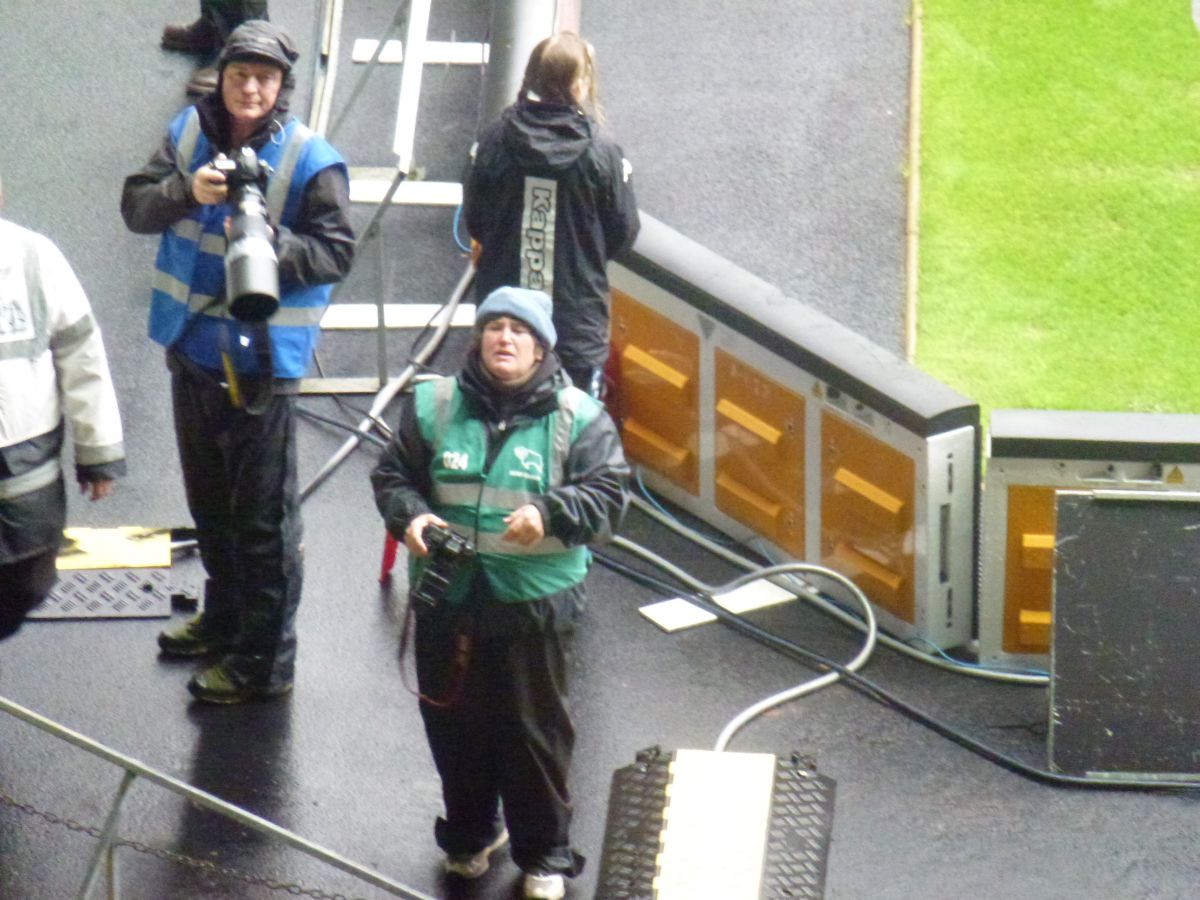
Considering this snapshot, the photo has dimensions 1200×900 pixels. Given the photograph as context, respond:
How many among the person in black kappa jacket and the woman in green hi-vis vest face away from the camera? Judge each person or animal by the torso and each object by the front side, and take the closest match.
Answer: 1

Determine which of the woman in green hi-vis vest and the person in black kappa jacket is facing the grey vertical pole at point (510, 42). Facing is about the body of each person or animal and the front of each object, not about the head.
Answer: the person in black kappa jacket

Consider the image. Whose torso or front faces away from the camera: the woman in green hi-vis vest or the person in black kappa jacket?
the person in black kappa jacket

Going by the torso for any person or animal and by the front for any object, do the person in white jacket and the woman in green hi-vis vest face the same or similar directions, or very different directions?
very different directions

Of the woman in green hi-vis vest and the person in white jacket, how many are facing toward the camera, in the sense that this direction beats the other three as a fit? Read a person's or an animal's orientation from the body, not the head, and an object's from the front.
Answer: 1

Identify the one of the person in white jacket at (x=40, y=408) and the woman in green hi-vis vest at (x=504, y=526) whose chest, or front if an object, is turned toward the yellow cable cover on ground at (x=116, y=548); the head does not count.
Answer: the person in white jacket

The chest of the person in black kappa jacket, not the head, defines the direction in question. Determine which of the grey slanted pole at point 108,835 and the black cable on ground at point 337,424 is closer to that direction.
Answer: the black cable on ground

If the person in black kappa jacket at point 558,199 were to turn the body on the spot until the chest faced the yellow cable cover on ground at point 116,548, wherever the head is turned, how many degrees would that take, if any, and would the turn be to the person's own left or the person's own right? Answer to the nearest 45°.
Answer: approximately 90° to the person's own left
